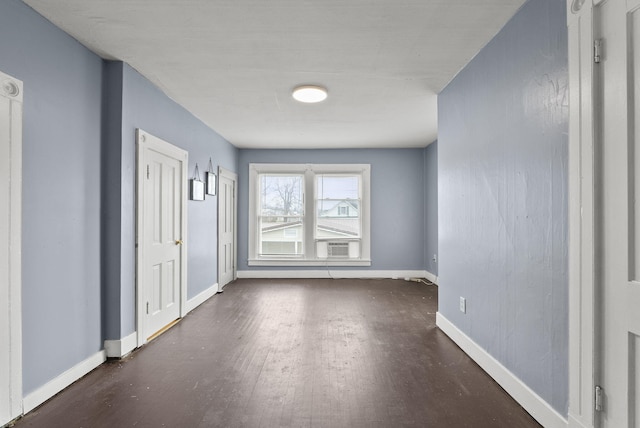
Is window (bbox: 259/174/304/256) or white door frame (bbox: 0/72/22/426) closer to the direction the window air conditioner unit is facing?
the white door frame

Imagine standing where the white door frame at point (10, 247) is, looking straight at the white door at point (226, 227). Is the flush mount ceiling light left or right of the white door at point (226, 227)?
right

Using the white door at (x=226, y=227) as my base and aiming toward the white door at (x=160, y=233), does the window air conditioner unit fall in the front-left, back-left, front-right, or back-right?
back-left

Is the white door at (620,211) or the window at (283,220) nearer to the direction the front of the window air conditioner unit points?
the white door

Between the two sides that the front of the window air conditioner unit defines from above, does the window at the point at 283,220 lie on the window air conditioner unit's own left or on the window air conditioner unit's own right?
on the window air conditioner unit's own right

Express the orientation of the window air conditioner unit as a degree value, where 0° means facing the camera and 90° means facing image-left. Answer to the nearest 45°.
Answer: approximately 0°

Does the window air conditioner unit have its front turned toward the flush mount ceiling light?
yes

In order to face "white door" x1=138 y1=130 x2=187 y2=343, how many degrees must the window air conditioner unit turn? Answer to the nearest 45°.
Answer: approximately 45° to its right

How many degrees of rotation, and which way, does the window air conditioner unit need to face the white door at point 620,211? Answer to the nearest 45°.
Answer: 0° — it already faces it

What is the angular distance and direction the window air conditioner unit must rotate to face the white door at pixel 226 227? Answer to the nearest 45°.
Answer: approximately 90° to its right
